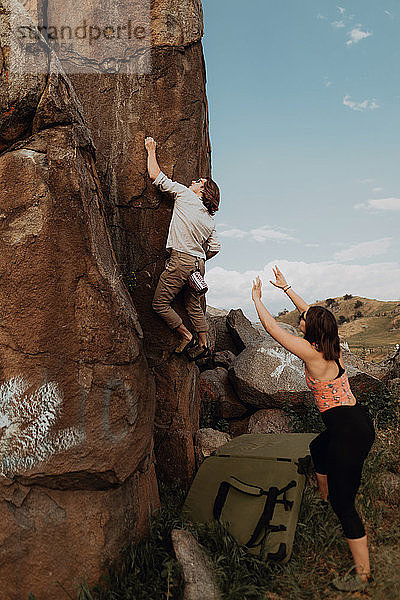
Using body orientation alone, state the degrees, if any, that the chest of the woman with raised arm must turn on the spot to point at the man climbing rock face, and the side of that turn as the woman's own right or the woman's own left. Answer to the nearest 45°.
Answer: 0° — they already face them

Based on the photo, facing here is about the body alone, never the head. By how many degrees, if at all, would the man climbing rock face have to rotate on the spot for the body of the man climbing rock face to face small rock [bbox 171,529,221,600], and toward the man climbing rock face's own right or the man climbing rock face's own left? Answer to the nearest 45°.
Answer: approximately 135° to the man climbing rock face's own left

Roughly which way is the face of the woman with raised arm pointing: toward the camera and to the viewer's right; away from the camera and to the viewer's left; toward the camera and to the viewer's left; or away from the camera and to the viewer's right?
away from the camera and to the viewer's left

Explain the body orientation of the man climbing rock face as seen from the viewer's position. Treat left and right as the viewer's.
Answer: facing away from the viewer and to the left of the viewer

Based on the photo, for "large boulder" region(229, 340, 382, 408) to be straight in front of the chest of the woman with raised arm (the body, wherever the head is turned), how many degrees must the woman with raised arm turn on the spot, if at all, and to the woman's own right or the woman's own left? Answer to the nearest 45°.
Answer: approximately 45° to the woman's own right

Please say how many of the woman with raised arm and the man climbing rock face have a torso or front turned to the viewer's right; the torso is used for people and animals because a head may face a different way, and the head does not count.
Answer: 0

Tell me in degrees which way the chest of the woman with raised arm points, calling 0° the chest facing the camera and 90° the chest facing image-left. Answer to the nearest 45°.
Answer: approximately 135°

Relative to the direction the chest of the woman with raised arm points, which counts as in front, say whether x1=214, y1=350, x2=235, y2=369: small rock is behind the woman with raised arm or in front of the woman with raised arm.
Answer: in front
